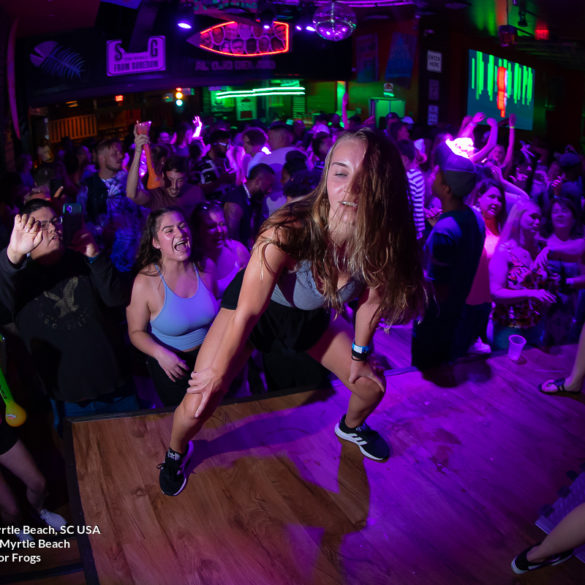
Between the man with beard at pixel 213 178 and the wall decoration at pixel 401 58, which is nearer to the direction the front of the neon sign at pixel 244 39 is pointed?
the man with beard

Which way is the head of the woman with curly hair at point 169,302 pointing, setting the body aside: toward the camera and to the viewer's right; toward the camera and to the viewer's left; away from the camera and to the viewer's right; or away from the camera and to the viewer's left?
toward the camera and to the viewer's right

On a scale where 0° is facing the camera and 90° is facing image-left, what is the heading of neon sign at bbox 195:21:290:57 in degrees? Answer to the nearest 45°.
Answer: approximately 0°

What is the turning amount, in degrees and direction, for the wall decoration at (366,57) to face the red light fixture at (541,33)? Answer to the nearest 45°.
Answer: approximately 90° to its left

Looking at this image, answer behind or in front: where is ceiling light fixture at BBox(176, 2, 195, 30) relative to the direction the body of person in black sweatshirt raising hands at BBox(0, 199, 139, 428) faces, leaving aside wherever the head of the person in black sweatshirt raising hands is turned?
behind

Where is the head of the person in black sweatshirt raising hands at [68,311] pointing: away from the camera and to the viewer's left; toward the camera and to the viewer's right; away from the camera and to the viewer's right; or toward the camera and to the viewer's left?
toward the camera and to the viewer's right

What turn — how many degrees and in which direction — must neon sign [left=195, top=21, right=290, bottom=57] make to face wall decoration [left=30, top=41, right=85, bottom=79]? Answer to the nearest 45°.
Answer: approximately 90° to its right

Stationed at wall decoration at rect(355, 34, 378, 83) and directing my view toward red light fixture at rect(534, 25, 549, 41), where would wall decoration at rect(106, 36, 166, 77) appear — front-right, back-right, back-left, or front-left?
back-right
